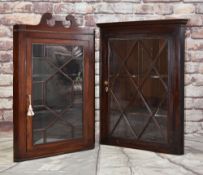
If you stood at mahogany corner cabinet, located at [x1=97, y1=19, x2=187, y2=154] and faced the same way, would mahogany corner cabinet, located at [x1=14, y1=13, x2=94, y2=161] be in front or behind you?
in front

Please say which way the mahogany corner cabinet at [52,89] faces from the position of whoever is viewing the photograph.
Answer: facing the viewer and to the right of the viewer

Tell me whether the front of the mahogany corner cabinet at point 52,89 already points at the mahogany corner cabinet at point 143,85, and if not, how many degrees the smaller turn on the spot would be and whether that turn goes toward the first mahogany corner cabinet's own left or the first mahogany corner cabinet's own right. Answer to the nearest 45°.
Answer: approximately 45° to the first mahogany corner cabinet's own left

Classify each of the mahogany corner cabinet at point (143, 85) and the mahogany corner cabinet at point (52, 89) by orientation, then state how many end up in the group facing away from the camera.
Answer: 0
